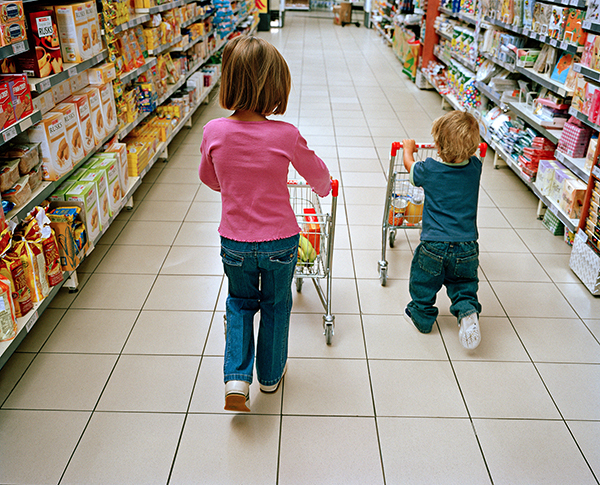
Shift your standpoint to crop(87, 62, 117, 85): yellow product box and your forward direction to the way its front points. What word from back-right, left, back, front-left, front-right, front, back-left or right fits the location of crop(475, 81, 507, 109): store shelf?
front-left

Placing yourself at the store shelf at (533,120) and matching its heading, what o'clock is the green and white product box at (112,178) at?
The green and white product box is roughly at 12 o'clock from the store shelf.

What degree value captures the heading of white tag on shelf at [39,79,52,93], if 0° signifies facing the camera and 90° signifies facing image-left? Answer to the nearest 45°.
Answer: approximately 315°

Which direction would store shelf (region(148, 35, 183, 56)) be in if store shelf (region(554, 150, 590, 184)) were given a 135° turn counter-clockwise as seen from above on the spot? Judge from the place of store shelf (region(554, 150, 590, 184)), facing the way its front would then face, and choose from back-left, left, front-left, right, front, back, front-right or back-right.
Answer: back

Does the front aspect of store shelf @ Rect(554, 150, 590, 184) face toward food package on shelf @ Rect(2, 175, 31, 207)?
yes

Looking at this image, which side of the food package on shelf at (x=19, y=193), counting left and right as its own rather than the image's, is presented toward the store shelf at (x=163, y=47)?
left

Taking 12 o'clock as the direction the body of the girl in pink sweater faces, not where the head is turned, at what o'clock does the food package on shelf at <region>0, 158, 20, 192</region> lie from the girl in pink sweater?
The food package on shelf is roughly at 10 o'clock from the girl in pink sweater.

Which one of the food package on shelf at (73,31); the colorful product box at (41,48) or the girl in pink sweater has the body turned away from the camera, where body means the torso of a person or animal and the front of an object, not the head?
the girl in pink sweater

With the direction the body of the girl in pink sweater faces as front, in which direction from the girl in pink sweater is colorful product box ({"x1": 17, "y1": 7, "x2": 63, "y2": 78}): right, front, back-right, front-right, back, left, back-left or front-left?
front-left

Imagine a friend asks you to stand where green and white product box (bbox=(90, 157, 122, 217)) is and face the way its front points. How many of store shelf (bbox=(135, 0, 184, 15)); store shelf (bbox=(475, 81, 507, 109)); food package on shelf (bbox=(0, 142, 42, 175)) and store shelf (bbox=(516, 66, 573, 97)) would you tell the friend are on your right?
1

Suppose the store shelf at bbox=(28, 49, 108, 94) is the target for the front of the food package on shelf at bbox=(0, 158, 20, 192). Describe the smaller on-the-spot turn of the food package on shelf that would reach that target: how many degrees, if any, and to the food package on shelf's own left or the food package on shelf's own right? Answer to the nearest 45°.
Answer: approximately 90° to the food package on shelf's own left

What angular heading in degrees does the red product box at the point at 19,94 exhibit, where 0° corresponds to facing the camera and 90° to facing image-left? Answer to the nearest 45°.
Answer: approximately 315°

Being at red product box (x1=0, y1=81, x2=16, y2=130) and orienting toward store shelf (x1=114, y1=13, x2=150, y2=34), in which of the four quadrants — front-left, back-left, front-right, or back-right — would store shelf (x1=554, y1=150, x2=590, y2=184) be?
front-right

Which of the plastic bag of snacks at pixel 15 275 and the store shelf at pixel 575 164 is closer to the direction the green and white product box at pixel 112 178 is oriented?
the store shelf

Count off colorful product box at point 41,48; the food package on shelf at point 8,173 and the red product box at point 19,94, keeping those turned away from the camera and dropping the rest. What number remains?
0

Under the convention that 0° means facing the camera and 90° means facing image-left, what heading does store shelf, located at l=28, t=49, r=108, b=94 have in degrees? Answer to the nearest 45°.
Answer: approximately 315°

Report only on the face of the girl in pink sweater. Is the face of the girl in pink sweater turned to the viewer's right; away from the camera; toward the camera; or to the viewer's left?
away from the camera
